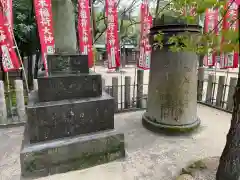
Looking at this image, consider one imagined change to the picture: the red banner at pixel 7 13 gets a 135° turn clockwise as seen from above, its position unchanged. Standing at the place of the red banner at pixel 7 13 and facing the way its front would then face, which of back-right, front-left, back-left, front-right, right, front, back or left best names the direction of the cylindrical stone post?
back

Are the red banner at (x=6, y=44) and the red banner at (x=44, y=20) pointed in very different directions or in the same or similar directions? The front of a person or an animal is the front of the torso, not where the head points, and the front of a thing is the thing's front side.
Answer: same or similar directions

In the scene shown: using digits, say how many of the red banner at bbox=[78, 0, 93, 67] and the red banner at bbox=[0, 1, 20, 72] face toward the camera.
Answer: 2

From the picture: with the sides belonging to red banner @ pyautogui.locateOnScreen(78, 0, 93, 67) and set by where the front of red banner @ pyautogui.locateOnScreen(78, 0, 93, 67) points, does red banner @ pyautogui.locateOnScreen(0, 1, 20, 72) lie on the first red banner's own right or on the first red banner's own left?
on the first red banner's own right

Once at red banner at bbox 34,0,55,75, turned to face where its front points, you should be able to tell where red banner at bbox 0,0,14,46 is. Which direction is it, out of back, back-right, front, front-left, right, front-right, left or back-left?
back-right

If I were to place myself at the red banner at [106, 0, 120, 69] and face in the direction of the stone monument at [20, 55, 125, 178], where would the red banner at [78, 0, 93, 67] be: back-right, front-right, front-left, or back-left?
front-right

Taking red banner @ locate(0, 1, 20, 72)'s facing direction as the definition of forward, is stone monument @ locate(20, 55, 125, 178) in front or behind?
in front

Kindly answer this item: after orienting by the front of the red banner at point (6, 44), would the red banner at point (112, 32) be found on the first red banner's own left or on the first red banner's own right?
on the first red banner's own left

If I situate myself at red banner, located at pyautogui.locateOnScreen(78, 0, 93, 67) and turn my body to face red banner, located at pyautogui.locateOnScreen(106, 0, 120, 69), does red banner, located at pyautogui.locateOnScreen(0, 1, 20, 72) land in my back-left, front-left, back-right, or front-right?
back-right

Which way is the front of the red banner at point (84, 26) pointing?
toward the camera

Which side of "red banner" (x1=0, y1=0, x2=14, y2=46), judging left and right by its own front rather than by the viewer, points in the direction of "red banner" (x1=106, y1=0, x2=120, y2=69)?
left

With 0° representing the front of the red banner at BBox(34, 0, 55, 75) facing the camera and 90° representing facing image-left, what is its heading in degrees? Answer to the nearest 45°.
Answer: approximately 0°

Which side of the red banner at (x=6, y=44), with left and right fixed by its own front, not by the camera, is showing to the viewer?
front

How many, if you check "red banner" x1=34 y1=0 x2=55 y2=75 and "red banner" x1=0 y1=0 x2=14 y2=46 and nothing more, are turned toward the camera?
2

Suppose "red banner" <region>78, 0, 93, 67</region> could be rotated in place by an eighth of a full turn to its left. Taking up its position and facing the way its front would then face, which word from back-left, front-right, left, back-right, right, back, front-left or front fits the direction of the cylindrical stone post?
front

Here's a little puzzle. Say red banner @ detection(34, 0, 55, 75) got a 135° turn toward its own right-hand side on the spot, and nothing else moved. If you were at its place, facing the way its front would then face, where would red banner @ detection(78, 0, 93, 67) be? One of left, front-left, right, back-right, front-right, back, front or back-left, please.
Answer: right

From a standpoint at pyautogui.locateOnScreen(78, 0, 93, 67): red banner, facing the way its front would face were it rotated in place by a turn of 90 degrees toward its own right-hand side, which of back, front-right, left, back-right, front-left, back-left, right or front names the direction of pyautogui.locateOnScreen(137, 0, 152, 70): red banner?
back
